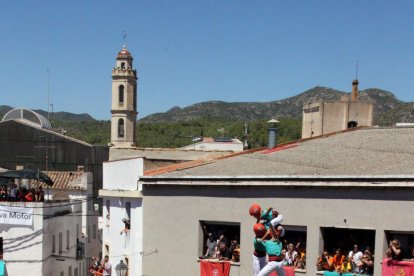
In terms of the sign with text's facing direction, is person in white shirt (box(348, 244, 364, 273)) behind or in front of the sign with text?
in front

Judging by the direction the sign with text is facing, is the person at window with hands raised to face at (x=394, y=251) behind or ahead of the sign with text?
ahead

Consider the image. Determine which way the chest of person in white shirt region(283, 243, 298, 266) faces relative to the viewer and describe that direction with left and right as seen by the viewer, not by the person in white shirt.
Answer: facing the viewer and to the left of the viewer

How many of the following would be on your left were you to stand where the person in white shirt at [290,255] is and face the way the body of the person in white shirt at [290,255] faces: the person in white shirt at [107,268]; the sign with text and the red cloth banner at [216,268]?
0

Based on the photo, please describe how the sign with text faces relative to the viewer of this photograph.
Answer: facing the viewer

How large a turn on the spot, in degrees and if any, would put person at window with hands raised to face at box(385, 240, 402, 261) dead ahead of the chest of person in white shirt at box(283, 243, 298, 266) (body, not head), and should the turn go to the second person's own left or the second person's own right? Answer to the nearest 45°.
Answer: approximately 90° to the second person's own left

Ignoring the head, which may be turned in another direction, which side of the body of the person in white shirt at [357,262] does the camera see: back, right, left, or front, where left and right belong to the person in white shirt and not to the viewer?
front

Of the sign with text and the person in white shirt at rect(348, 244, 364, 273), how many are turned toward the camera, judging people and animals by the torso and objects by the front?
2

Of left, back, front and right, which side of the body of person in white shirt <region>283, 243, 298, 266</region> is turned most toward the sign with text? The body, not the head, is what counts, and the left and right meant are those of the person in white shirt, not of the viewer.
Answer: right

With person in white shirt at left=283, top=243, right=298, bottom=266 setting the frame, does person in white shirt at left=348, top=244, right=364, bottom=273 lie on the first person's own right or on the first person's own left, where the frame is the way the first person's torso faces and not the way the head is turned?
on the first person's own left

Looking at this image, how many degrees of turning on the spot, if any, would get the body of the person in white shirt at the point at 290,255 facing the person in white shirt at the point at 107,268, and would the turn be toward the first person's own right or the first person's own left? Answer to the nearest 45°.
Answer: approximately 90° to the first person's own right
